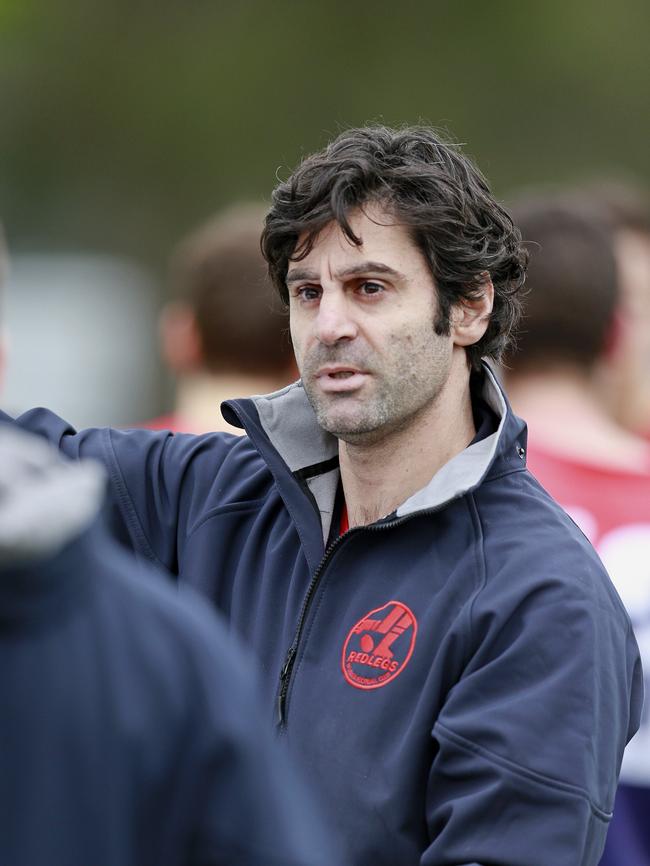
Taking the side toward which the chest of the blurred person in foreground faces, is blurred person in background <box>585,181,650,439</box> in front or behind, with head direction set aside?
in front

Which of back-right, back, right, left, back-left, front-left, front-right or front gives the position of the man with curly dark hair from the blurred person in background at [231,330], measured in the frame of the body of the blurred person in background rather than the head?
back

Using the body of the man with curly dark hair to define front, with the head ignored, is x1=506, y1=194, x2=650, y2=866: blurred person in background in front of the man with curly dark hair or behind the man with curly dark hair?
behind

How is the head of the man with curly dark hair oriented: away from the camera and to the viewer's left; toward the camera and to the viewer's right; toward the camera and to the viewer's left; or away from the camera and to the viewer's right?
toward the camera and to the viewer's left

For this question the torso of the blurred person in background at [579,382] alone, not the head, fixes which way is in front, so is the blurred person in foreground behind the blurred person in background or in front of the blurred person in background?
behind

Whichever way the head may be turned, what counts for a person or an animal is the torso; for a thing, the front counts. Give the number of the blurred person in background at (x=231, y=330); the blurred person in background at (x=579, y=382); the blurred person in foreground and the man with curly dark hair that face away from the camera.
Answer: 3

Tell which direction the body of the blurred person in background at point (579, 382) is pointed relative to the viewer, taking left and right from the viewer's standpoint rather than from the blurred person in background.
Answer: facing away from the viewer

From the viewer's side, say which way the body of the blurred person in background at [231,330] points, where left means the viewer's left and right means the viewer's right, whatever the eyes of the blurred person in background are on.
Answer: facing away from the viewer

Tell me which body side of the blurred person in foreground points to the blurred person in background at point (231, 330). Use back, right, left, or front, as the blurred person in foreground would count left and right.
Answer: front

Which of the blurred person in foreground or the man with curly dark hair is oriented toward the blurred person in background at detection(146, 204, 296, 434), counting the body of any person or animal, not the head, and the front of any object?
the blurred person in foreground

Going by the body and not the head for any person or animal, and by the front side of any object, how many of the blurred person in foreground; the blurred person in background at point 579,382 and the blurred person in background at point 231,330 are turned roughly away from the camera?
3

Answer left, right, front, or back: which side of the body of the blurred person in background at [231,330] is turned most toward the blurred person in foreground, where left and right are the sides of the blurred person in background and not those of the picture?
back

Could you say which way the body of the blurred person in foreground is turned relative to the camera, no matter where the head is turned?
away from the camera
